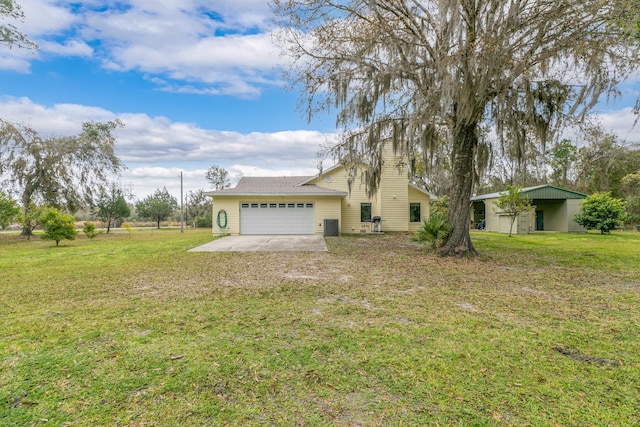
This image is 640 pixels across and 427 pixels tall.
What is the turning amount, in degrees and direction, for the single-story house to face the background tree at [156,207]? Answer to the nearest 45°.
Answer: approximately 135° to its right

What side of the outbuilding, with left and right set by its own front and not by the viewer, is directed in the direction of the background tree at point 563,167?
back

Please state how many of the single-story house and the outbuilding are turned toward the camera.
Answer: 2

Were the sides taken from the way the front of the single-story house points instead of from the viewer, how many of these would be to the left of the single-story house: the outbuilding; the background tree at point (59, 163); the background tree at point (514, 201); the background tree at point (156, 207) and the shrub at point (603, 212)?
3

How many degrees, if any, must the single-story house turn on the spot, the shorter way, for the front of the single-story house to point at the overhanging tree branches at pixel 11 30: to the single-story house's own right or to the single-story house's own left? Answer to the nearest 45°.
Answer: approximately 45° to the single-story house's own right

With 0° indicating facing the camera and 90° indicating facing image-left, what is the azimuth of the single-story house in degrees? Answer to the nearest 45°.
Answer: approximately 0°

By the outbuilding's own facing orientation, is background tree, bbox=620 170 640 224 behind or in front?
behind

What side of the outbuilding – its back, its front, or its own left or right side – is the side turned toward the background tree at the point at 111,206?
right

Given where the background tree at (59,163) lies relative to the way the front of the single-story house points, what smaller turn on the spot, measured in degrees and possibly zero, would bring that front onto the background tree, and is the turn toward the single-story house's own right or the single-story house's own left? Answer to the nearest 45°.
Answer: approximately 90° to the single-story house's own right

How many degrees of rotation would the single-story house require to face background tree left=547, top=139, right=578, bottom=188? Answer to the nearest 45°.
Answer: approximately 135° to its left

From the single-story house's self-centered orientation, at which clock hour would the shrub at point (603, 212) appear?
The shrub is roughly at 9 o'clock from the single-story house.

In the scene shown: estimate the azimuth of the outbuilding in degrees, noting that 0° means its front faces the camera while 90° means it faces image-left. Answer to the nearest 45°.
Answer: approximately 0°
